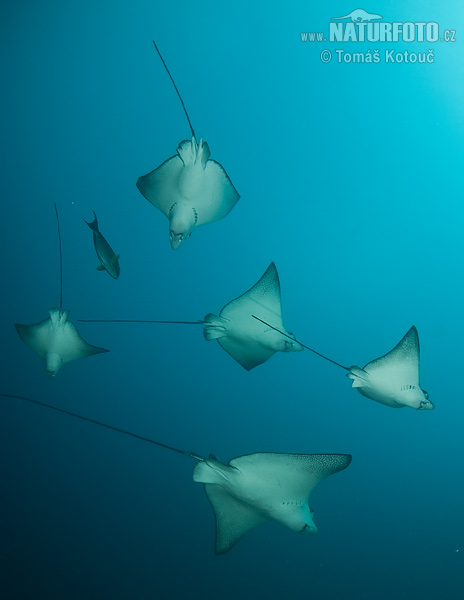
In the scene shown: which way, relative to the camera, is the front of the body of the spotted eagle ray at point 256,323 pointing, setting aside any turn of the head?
to the viewer's right

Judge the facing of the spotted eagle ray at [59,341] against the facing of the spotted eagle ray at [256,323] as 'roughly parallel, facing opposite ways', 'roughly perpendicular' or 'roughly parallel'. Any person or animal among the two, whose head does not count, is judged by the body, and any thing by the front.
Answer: roughly perpendicular
